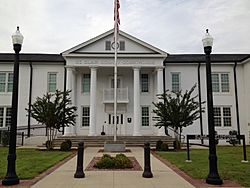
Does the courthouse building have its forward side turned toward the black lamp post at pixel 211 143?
yes

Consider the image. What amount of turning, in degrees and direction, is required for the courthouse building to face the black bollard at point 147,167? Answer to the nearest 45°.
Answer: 0° — it already faces it

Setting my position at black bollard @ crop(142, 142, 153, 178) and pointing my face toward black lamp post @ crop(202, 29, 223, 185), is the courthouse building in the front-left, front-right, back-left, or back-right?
back-left

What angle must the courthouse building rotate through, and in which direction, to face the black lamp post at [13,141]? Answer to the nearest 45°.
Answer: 0° — it already faces it

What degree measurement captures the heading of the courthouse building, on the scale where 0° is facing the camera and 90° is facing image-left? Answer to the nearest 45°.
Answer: approximately 0°
